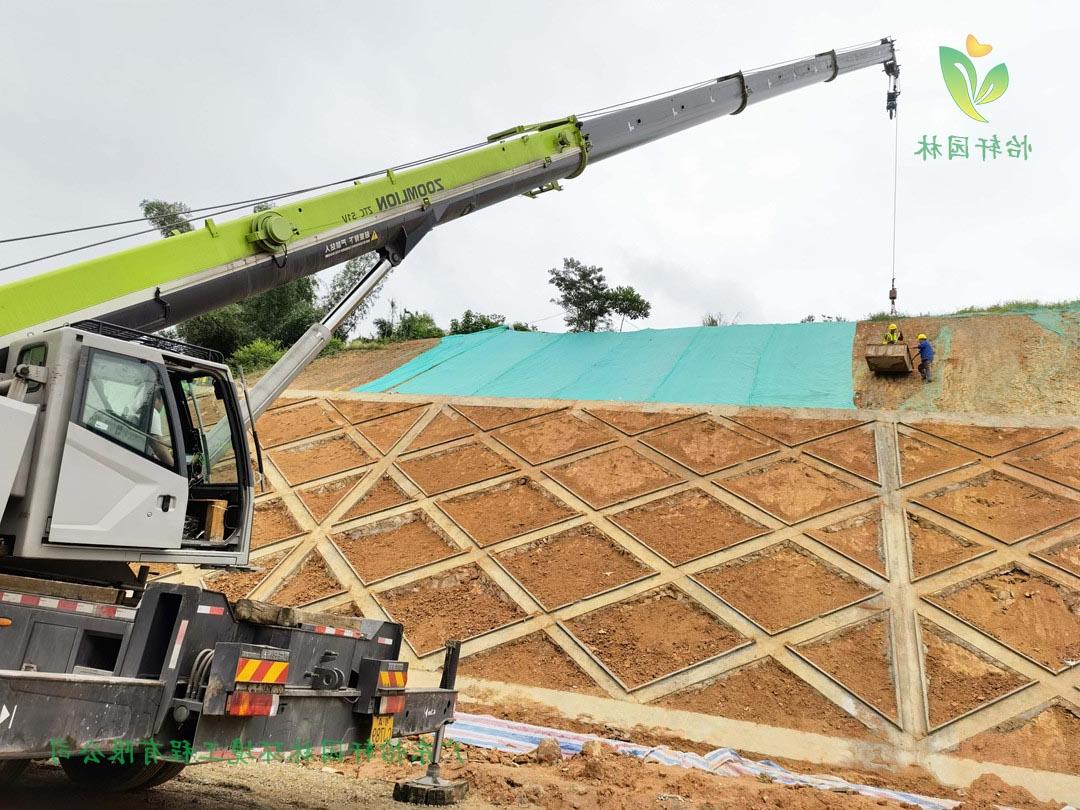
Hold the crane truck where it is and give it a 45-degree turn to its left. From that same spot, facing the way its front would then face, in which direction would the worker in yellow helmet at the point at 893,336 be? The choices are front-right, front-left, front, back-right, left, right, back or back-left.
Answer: back-right

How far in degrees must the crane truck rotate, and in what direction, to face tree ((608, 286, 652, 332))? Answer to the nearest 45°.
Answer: approximately 45° to its right

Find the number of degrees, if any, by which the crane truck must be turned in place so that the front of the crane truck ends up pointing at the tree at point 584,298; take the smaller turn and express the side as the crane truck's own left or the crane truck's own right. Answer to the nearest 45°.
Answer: approximately 45° to the crane truck's own right

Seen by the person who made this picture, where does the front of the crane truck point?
facing away from the viewer and to the left of the viewer
